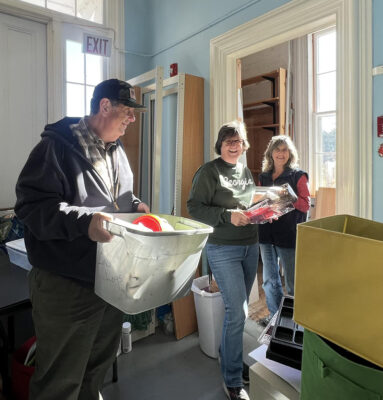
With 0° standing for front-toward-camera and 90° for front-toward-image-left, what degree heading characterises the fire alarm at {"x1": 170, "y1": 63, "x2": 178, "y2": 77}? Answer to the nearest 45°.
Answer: approximately 45°

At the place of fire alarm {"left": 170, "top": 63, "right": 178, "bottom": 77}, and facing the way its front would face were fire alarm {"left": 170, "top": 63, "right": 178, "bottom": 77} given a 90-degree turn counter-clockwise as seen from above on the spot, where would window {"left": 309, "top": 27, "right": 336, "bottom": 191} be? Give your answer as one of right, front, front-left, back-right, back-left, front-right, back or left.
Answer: left

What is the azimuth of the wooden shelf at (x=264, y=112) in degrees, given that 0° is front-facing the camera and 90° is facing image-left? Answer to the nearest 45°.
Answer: approximately 45°

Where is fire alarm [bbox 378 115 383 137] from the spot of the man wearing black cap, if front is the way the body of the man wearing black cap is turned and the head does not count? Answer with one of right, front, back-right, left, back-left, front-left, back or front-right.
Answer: front-left

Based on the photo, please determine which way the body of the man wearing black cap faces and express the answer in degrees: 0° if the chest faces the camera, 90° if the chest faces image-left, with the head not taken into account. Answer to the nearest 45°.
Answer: approximately 315°

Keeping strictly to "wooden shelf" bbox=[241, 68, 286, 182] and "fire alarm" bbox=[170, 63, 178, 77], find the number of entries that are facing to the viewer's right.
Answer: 0
